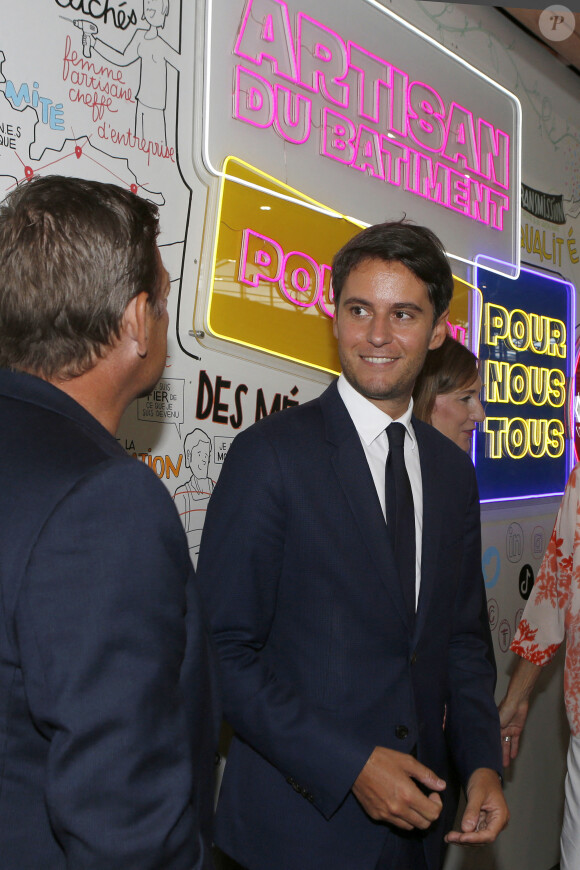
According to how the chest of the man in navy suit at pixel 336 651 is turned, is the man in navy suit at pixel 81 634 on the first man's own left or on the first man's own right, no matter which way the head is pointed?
on the first man's own right

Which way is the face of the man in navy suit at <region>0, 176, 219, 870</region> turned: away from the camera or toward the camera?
away from the camera

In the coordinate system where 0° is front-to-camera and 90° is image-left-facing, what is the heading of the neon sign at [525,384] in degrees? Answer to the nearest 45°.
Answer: approximately 315°

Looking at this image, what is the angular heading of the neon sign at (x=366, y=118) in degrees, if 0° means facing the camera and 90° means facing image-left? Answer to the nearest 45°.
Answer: approximately 315°

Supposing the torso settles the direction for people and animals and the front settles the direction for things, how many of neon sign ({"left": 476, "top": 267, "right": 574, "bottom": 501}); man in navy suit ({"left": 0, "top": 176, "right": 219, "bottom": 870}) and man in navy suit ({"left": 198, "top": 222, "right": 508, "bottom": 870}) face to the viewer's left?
0

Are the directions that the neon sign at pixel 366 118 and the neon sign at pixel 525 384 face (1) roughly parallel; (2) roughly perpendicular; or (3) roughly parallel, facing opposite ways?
roughly parallel

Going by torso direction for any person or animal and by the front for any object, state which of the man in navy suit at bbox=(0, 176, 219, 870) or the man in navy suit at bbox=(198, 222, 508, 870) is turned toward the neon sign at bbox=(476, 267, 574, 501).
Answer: the man in navy suit at bbox=(0, 176, 219, 870)

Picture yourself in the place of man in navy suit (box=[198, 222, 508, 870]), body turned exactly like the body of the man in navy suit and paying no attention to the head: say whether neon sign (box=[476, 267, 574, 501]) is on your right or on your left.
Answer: on your left

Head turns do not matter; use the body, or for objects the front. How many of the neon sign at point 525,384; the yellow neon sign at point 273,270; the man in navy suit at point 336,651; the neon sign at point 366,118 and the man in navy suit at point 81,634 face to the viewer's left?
0

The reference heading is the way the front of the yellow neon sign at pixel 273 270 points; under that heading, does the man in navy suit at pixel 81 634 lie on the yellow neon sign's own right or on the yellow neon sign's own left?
on the yellow neon sign's own right

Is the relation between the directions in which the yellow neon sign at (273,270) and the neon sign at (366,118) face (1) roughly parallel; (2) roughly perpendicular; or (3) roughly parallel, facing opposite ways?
roughly parallel

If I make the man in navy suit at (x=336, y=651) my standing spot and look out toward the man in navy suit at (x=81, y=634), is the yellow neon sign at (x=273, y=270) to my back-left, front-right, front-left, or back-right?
back-right

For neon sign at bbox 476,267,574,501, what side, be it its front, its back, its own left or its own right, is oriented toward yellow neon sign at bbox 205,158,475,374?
right

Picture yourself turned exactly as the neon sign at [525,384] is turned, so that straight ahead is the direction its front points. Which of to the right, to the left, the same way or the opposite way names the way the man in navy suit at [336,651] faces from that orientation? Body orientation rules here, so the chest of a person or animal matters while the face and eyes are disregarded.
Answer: the same way
